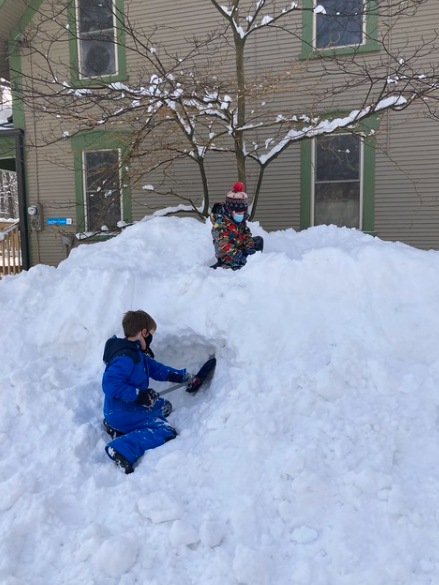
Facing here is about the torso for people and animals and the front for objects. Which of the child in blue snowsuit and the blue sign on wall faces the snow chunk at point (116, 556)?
the blue sign on wall

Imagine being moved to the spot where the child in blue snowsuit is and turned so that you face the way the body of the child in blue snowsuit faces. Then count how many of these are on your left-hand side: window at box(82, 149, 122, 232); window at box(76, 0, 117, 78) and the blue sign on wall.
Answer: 3

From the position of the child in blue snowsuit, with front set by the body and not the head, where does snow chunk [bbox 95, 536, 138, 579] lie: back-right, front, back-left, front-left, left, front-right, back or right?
right

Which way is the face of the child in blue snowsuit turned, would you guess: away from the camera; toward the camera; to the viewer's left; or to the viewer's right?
to the viewer's right

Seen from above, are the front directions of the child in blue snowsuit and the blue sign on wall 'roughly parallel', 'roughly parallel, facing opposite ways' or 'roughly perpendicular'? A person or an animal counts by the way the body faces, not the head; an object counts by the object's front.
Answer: roughly perpendicular

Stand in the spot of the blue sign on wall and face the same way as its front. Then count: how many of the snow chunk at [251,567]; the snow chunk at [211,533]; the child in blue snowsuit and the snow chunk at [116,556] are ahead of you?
4

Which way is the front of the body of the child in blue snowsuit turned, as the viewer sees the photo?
to the viewer's right

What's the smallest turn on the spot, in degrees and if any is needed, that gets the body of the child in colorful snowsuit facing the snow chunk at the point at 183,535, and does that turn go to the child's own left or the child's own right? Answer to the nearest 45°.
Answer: approximately 45° to the child's own right

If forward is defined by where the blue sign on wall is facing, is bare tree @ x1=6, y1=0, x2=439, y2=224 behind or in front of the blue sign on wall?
in front

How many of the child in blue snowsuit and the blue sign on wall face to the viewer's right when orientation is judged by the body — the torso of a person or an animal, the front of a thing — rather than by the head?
1

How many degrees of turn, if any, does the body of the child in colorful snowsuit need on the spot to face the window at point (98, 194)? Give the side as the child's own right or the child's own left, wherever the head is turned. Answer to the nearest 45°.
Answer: approximately 180°
